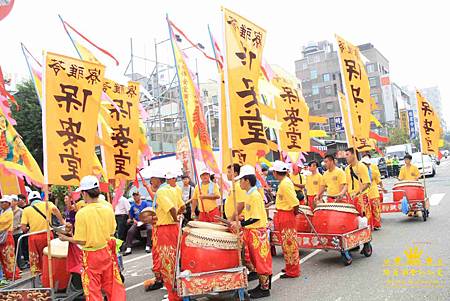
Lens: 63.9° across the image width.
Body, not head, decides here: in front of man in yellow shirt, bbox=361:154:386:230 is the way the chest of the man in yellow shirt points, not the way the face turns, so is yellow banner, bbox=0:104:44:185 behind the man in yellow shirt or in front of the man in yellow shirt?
in front

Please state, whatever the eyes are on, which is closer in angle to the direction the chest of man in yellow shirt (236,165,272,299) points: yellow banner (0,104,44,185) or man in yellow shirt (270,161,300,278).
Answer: the yellow banner

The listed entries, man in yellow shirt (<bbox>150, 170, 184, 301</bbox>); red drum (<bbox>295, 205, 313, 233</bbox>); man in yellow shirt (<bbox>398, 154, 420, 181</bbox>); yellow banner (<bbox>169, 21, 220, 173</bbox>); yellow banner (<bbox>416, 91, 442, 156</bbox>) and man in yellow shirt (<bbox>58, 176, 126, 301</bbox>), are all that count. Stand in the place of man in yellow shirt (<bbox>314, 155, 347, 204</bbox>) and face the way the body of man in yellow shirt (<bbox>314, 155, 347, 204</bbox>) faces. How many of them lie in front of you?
4

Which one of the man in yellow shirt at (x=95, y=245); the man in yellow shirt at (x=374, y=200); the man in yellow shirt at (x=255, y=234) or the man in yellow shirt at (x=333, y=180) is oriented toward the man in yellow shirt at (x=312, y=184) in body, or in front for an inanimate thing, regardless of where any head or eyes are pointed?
the man in yellow shirt at (x=374, y=200)

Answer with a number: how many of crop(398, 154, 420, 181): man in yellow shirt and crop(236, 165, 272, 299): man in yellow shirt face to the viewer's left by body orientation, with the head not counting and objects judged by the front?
1

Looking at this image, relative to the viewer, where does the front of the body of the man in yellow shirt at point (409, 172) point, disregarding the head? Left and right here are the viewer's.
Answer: facing the viewer
